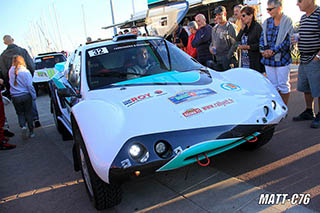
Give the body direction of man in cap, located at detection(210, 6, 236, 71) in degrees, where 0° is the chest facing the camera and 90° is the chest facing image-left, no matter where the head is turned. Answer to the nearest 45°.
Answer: approximately 45°

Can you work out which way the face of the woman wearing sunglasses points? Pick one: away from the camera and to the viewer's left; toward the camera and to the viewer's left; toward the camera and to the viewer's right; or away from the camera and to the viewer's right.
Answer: toward the camera and to the viewer's left

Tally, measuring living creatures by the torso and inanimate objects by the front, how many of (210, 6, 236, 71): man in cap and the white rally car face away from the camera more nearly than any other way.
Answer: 0

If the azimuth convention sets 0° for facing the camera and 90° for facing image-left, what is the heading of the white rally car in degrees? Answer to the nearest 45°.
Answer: approximately 315°

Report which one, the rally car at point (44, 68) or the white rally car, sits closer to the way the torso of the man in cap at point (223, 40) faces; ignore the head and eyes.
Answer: the white rally car

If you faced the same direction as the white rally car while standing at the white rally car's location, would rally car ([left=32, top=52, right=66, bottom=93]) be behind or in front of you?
behind

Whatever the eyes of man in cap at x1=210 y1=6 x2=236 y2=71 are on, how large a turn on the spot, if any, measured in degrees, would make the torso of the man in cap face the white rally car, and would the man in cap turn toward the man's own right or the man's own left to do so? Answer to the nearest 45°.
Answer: approximately 45° to the man's own left
